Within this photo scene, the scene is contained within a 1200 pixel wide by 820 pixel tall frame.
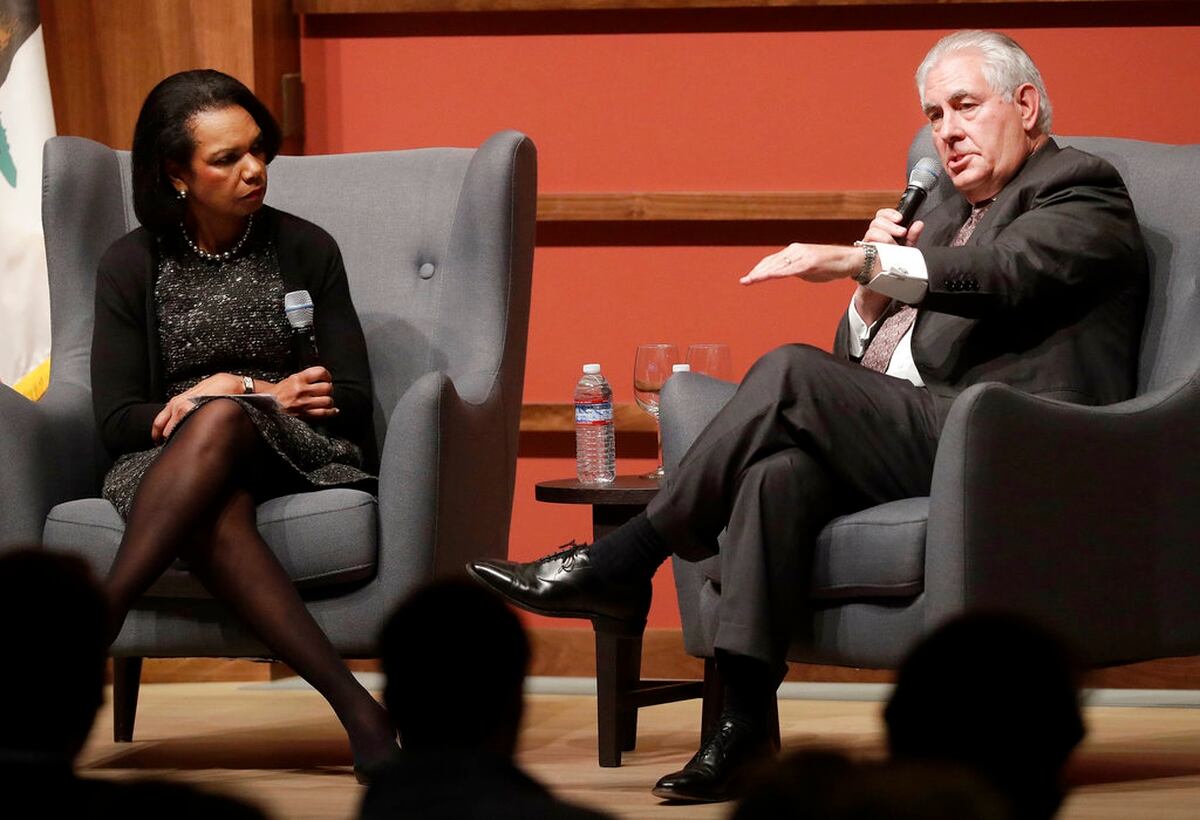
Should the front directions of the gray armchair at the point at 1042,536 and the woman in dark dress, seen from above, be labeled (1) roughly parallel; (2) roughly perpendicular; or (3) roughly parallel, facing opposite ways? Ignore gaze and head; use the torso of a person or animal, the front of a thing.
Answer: roughly perpendicular

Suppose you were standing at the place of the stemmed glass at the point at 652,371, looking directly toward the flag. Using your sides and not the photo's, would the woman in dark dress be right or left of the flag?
left

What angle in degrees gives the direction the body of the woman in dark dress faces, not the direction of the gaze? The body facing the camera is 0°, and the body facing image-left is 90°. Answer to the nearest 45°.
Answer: approximately 0°

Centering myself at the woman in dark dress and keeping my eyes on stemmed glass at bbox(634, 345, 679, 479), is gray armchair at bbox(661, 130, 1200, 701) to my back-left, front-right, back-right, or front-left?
front-right

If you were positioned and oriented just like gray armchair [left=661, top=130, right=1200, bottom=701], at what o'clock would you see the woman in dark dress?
The woman in dark dress is roughly at 2 o'clock from the gray armchair.

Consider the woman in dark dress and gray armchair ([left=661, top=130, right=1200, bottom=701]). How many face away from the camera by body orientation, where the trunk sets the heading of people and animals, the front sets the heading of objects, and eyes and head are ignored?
0

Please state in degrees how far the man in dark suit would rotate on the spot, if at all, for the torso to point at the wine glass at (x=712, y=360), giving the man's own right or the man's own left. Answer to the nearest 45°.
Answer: approximately 90° to the man's own right

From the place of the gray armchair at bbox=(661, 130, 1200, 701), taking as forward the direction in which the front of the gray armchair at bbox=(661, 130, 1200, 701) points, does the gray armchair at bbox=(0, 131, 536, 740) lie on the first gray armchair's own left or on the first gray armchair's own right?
on the first gray armchair's own right

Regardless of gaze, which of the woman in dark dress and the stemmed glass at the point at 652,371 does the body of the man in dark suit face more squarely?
the woman in dark dress

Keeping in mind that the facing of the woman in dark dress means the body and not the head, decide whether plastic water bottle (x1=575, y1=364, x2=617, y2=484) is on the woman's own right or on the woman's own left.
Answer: on the woman's own left

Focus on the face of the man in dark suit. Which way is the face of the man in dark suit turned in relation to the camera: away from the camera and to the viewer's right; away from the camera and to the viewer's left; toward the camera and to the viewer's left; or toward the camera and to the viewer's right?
toward the camera and to the viewer's left

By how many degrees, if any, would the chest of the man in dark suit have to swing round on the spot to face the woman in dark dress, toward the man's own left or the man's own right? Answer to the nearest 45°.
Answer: approximately 45° to the man's own right
